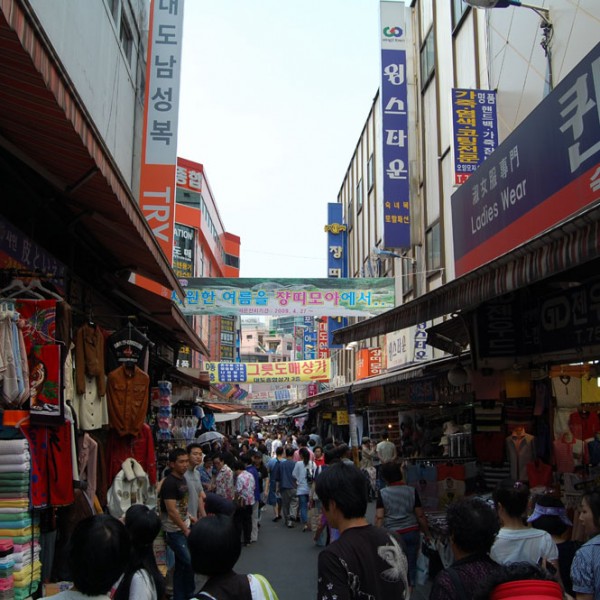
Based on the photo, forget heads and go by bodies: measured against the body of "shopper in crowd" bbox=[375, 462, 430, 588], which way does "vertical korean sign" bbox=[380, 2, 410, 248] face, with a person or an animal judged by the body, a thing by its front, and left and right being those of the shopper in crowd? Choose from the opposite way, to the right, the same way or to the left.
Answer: the opposite way

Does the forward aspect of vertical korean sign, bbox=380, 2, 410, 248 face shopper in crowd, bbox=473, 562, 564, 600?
yes

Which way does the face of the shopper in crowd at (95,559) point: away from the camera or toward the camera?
away from the camera

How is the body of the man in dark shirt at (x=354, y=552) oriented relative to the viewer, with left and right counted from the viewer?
facing away from the viewer and to the left of the viewer

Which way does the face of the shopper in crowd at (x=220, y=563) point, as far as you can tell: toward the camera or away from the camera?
away from the camera

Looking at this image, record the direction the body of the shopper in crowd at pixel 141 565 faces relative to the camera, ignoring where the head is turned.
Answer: away from the camera

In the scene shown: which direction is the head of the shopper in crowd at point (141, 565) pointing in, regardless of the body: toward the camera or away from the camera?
away from the camera

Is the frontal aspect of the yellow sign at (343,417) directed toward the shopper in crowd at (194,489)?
yes

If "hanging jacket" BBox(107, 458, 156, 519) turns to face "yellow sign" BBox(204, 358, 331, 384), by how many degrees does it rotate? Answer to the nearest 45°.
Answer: approximately 180°

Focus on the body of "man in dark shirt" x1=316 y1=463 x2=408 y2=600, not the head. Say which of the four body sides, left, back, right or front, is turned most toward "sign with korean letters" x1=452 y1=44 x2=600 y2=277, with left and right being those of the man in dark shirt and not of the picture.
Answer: right
